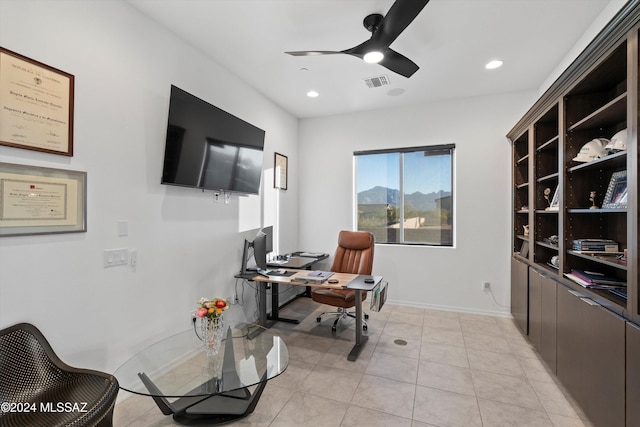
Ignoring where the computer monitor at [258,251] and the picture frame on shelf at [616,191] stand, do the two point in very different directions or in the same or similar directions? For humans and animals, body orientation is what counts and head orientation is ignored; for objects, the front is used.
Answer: very different directions

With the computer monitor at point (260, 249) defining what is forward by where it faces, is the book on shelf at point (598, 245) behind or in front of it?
in front

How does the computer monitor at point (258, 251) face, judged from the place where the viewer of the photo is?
facing to the right of the viewer

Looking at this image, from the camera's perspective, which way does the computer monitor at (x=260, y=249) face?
to the viewer's right

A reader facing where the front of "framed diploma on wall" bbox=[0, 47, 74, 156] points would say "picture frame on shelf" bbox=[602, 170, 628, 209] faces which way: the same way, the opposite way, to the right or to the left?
the opposite way

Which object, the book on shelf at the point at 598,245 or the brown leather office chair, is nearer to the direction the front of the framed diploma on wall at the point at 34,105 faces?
the book on shelf

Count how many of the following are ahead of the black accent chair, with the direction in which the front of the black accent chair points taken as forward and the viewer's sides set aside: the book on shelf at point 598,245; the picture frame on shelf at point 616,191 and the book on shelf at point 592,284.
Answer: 3

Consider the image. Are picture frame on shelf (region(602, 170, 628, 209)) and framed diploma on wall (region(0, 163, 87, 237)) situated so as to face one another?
yes

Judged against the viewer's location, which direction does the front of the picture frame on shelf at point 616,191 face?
facing the viewer and to the left of the viewer

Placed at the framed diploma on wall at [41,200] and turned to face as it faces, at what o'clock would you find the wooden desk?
The wooden desk is roughly at 11 o'clock from the framed diploma on wall.
